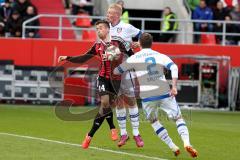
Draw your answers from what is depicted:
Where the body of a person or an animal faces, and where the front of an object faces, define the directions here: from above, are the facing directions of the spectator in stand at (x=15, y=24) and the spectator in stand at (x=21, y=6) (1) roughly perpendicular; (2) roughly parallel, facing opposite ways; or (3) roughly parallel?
roughly parallel

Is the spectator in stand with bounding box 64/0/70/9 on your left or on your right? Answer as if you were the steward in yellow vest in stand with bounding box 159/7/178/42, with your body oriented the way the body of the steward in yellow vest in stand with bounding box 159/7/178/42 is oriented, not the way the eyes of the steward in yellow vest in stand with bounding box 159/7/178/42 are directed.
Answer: on your right

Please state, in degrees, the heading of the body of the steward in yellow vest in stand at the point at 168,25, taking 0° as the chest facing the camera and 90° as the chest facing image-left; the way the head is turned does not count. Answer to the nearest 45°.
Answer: approximately 45°

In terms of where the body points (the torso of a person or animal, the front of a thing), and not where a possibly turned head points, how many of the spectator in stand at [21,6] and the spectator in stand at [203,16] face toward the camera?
2

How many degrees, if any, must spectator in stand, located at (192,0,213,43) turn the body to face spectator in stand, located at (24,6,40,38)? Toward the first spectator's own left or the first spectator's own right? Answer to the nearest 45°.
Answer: approximately 90° to the first spectator's own right

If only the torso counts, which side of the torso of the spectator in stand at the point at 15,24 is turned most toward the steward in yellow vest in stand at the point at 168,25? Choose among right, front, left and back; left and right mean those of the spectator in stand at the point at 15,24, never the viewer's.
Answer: left

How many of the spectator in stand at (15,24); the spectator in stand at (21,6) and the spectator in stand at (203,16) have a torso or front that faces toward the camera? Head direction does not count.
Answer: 3

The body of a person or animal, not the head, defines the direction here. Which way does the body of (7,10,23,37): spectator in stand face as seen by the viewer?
toward the camera

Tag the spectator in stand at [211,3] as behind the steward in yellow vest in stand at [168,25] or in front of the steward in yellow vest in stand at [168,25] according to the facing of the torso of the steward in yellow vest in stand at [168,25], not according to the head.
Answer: behind

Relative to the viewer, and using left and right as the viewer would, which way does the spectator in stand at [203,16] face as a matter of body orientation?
facing the viewer

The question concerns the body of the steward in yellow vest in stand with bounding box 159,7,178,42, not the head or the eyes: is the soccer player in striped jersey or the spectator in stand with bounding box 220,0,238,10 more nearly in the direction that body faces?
the soccer player in striped jersey

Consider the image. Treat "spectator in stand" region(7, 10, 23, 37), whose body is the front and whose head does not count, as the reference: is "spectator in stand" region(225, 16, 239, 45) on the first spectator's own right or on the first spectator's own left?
on the first spectator's own left
